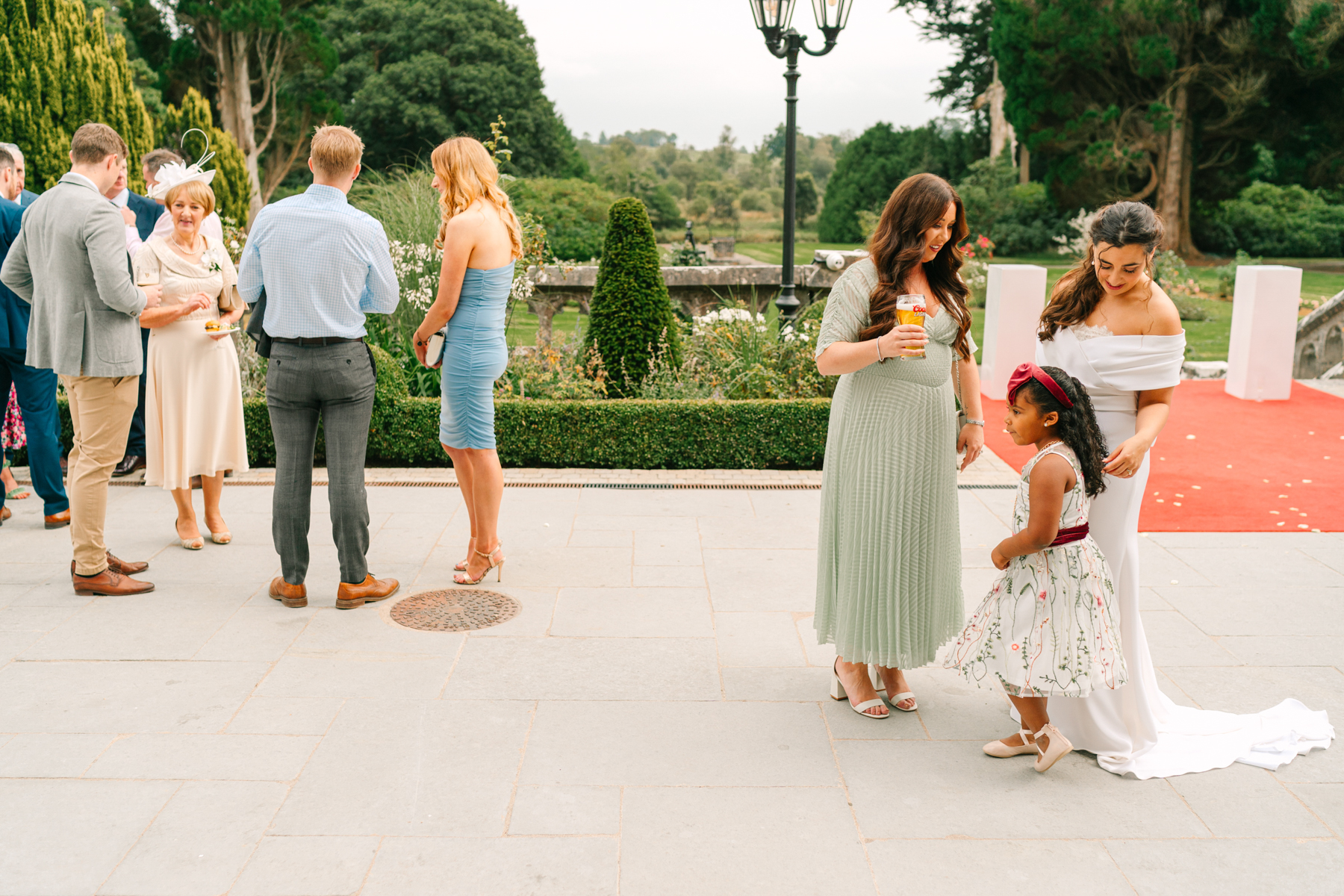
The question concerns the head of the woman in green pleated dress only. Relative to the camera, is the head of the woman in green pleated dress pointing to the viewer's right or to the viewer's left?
to the viewer's right

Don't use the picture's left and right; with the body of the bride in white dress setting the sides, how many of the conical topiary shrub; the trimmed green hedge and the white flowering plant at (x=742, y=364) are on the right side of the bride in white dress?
3

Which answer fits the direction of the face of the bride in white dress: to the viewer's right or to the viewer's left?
to the viewer's left

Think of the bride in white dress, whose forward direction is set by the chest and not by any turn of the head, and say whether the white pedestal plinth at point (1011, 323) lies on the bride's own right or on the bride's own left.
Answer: on the bride's own right

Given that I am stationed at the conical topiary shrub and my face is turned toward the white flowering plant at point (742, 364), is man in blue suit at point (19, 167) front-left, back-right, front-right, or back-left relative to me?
back-right

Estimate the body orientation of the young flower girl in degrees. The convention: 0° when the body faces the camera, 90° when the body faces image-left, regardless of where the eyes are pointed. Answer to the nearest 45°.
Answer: approximately 90°

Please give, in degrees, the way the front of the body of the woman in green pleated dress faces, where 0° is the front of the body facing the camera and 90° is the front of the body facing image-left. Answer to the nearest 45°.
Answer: approximately 315°

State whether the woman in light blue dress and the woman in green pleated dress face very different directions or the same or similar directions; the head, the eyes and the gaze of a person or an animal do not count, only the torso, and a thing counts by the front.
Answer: very different directions
